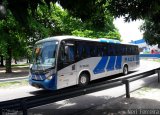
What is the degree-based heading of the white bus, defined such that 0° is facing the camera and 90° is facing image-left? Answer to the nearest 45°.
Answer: approximately 45°
